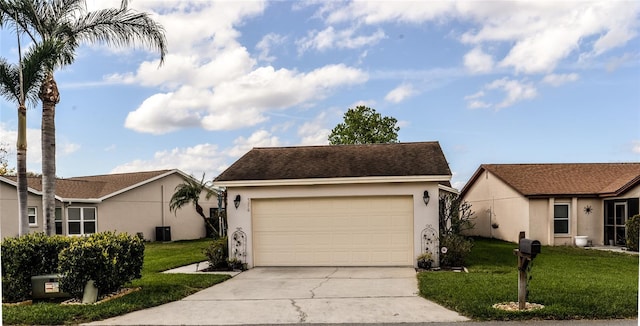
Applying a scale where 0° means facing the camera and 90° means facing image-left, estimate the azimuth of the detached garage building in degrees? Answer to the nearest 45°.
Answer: approximately 0°

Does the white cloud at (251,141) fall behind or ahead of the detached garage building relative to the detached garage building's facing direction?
behind

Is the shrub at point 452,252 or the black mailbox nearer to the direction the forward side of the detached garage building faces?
the black mailbox
